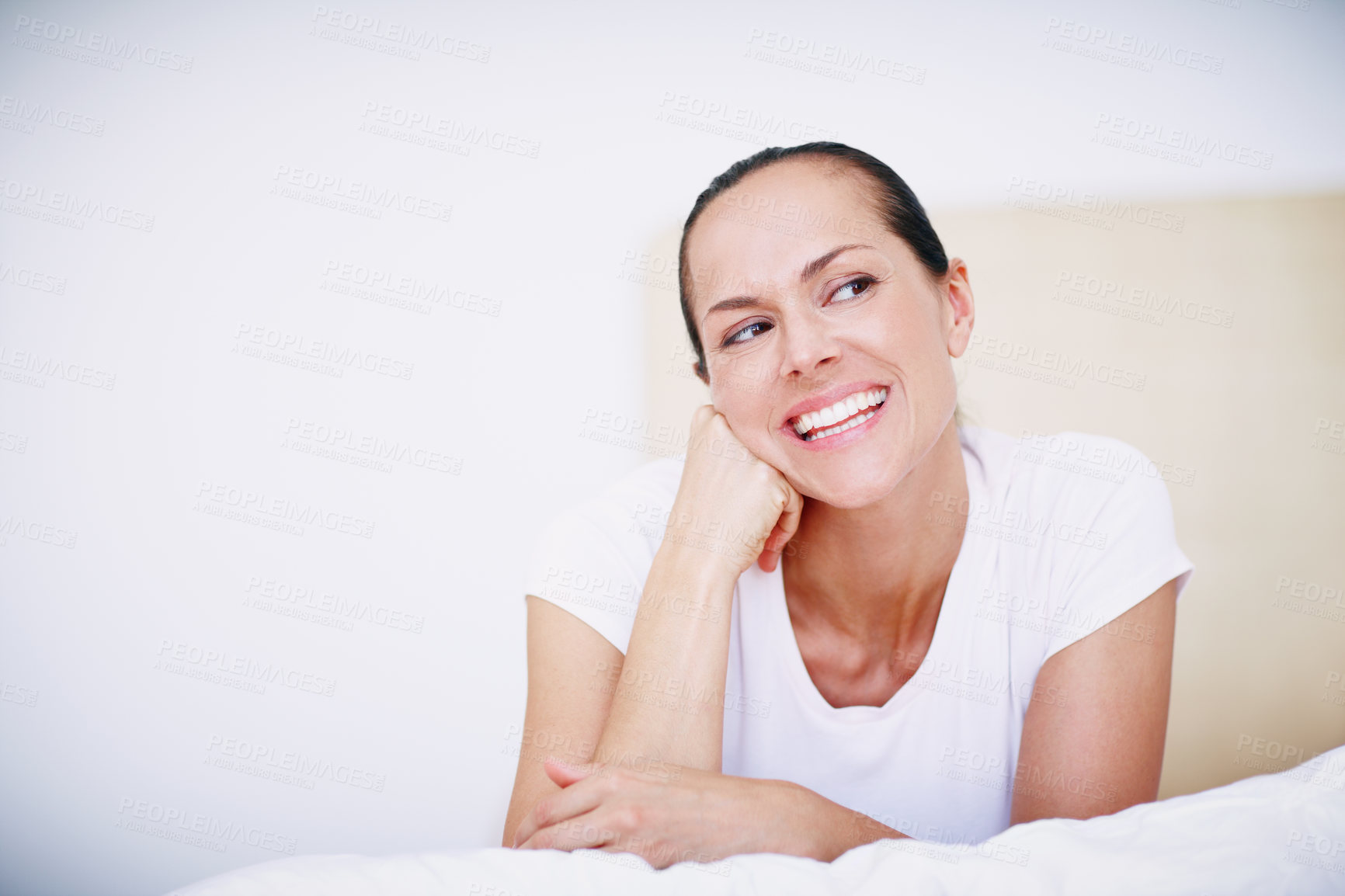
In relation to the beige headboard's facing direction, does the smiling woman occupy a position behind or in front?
in front

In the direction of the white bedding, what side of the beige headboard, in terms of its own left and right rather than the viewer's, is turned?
front

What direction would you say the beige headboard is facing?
toward the camera
